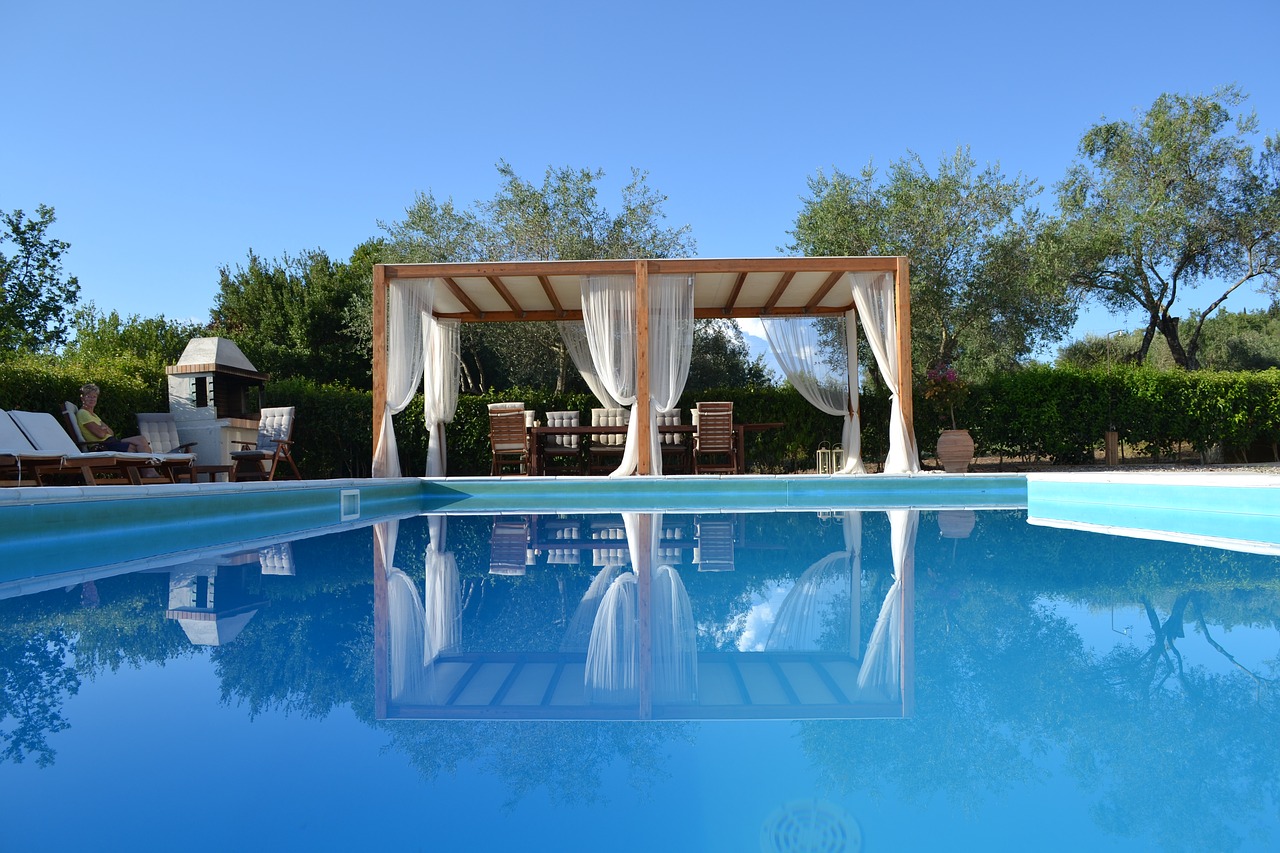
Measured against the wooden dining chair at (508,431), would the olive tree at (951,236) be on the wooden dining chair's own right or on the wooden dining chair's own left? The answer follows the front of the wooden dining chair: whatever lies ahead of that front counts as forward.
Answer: on the wooden dining chair's own right

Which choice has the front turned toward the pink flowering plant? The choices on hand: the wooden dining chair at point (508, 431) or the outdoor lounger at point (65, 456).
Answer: the outdoor lounger

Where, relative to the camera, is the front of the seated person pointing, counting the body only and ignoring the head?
to the viewer's right

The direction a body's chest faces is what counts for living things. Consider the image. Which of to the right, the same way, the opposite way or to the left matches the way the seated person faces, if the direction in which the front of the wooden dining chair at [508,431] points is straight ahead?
to the right

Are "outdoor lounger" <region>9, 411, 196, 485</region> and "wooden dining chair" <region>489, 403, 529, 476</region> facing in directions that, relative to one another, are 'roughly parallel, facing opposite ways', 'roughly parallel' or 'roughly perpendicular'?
roughly perpendicular

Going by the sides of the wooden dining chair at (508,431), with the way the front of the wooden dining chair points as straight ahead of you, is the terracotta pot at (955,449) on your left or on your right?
on your right

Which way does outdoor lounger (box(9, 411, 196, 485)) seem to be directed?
to the viewer's right

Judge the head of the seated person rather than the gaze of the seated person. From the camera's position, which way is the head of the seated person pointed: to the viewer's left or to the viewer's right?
to the viewer's right
